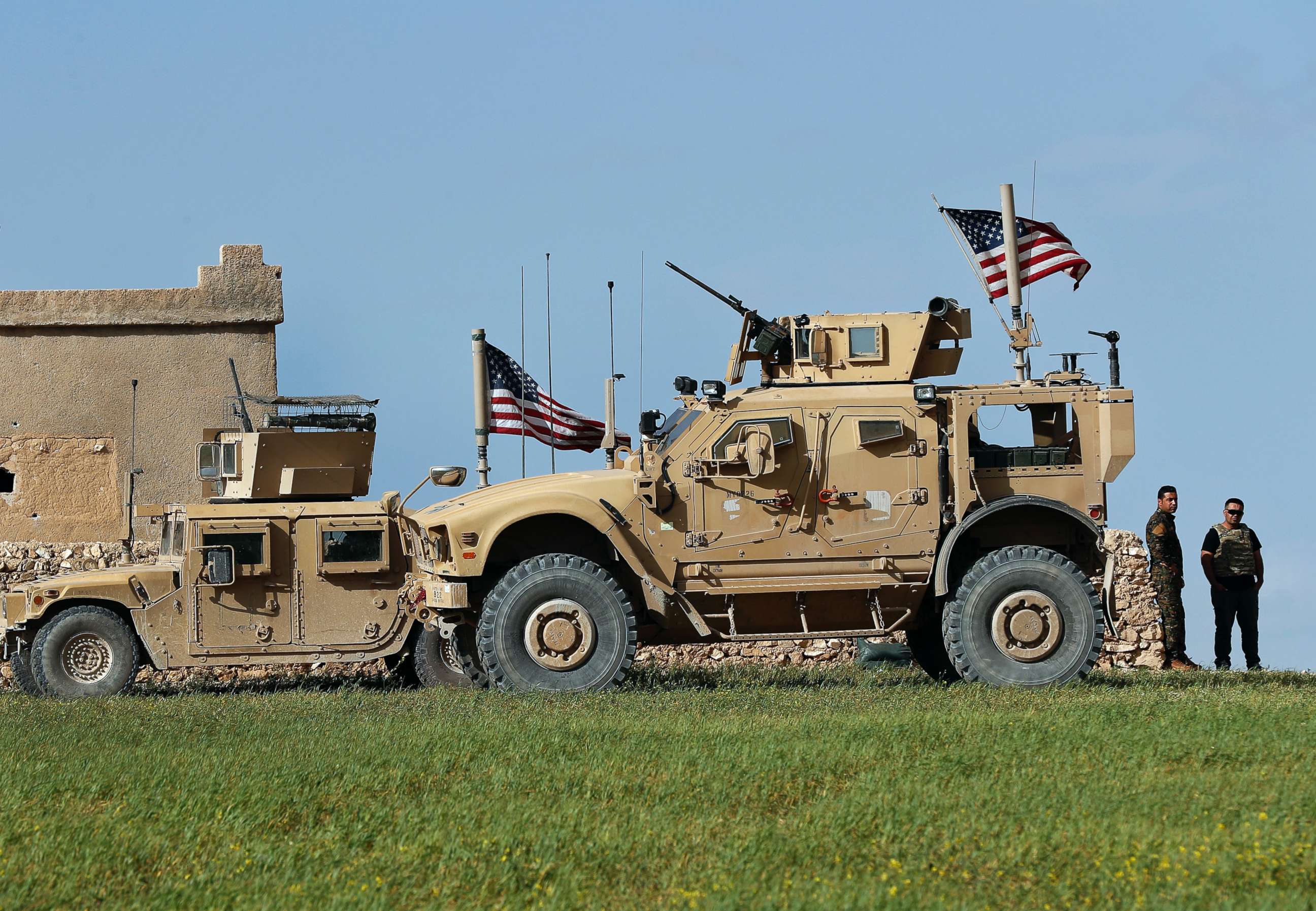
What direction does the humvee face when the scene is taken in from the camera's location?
facing to the left of the viewer

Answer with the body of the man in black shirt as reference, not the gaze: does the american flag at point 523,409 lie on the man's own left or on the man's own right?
on the man's own right

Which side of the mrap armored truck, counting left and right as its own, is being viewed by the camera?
left

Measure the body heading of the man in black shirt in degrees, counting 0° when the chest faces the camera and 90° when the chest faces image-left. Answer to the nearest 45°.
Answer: approximately 0°

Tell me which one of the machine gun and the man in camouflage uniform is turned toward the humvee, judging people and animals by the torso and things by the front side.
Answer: the machine gun

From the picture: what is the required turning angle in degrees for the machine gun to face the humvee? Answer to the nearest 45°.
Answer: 0° — it already faces it

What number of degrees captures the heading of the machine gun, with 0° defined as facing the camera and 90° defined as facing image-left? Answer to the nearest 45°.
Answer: approximately 90°
